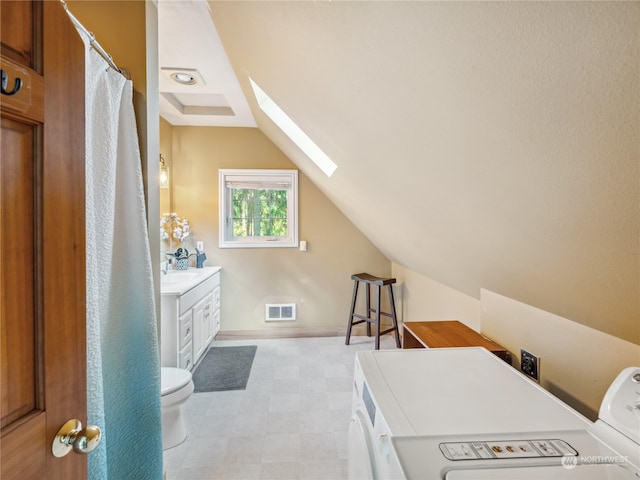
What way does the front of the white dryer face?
to the viewer's left

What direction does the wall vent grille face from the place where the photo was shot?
facing the viewer

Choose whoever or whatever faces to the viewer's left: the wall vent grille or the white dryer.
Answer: the white dryer

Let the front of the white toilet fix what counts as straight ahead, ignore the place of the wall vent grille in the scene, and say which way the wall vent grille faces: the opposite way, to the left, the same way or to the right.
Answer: to the right

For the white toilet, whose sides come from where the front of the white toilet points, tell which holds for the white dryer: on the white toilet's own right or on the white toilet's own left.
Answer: on the white toilet's own right

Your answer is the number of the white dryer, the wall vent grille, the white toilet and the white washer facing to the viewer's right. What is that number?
1

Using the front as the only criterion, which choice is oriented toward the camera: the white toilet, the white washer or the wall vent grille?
the wall vent grille

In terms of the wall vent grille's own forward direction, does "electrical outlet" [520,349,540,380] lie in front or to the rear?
in front

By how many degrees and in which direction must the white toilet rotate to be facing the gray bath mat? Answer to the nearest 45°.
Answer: approximately 45° to its left

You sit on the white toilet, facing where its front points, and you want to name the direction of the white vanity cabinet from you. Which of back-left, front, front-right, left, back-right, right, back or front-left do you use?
left

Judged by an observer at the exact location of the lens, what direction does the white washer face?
facing to the left of the viewer

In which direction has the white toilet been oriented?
to the viewer's right

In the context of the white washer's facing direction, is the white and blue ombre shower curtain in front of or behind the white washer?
in front
